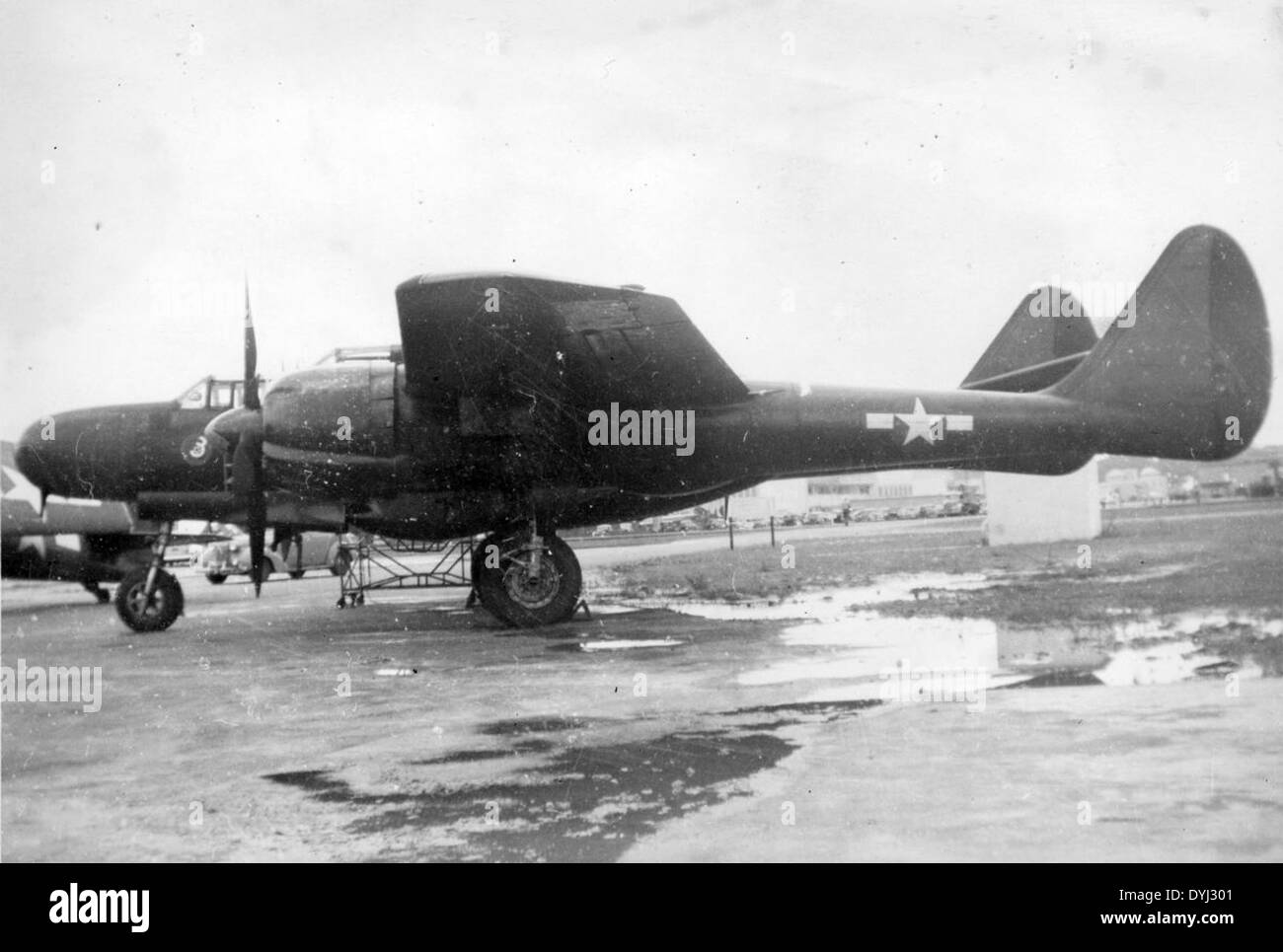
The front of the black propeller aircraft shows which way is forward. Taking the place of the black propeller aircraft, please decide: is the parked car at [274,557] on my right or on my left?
on my right

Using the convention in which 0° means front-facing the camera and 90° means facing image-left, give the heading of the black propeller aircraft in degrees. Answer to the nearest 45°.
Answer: approximately 90°
